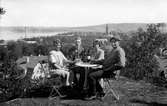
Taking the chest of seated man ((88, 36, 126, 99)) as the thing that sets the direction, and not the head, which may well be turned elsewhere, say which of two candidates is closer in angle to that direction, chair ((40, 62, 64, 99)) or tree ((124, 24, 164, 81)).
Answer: the chair

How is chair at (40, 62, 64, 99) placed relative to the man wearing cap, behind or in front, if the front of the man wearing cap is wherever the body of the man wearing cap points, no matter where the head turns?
in front

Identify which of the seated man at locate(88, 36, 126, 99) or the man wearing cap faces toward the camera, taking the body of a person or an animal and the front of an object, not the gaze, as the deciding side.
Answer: the man wearing cap

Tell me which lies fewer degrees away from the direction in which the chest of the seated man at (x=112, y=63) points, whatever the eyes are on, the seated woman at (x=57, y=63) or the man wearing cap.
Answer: the seated woman

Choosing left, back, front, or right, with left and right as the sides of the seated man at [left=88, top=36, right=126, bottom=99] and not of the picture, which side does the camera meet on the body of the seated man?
left

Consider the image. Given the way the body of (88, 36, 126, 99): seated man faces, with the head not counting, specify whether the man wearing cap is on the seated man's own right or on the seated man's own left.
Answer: on the seated man's own right

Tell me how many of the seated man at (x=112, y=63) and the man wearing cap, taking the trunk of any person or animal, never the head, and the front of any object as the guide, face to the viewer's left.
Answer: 1

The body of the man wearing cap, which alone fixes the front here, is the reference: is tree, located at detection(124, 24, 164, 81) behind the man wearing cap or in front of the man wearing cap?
behind

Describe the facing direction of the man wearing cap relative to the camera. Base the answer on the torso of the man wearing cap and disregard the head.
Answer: toward the camera

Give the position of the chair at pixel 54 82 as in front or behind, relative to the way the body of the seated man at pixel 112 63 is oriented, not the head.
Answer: in front

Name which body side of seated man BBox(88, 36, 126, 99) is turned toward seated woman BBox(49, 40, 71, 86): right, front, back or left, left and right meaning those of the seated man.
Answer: front

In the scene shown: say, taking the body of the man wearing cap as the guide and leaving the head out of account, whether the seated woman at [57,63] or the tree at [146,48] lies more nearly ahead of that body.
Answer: the seated woman

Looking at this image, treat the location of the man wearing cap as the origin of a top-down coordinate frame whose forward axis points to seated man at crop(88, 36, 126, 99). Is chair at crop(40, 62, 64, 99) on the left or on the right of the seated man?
right

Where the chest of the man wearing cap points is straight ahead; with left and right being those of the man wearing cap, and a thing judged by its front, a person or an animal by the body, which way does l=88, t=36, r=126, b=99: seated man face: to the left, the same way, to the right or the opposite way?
to the right

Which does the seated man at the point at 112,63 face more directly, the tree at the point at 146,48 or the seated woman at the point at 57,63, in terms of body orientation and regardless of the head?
the seated woman
